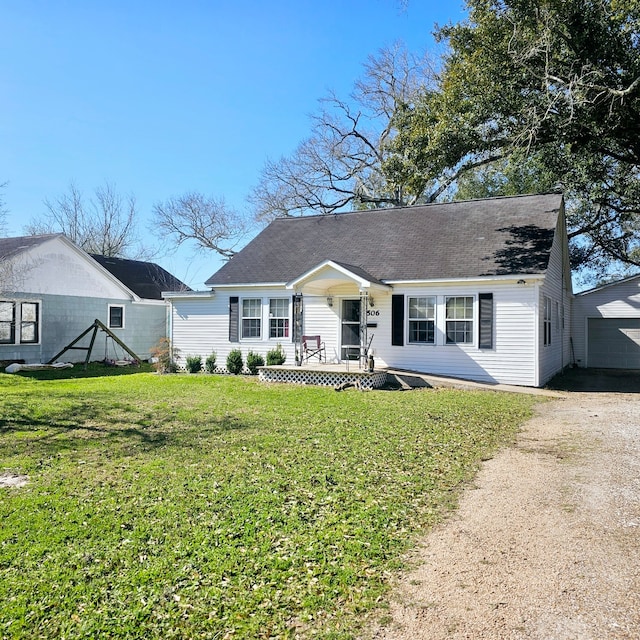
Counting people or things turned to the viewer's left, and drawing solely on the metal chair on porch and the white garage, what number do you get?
0

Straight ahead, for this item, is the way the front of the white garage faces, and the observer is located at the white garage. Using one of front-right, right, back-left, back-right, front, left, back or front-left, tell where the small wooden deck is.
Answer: front-right

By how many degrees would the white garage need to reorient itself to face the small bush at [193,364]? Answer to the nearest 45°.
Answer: approximately 45° to its right

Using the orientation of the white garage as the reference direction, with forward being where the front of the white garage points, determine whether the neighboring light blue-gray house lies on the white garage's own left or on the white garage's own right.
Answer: on the white garage's own right

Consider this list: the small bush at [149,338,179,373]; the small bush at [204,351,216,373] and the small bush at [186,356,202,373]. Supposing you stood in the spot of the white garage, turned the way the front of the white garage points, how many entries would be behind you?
0

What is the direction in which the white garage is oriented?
toward the camera

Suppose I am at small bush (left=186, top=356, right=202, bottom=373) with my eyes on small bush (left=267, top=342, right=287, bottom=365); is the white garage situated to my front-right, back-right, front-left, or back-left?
front-left

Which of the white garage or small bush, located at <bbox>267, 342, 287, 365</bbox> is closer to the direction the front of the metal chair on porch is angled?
the white garage

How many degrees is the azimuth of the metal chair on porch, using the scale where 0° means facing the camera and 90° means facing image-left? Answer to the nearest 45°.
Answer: approximately 315°

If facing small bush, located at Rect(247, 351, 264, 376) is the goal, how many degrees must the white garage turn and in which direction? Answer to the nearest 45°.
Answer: approximately 45° to its right

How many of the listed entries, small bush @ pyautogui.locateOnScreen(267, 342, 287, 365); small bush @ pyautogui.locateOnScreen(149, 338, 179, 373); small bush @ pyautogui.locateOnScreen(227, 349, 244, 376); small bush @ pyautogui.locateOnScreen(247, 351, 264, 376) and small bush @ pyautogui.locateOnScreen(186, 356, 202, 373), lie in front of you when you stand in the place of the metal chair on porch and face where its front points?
0

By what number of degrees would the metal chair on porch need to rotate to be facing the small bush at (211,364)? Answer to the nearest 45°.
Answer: approximately 135° to its right

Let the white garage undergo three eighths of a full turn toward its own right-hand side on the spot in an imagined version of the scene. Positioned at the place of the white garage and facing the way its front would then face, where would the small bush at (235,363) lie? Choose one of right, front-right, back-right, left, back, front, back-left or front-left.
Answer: left

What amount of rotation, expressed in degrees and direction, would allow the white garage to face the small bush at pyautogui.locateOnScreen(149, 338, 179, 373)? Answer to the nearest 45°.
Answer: approximately 45° to its right

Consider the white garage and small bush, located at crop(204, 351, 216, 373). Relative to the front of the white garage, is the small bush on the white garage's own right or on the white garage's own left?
on the white garage's own right
